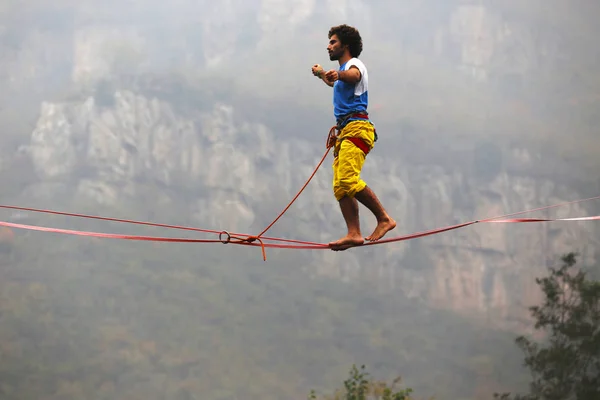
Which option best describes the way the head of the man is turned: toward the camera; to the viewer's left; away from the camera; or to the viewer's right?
to the viewer's left

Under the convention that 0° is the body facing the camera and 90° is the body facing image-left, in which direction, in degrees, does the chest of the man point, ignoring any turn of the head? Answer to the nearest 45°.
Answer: approximately 90°
